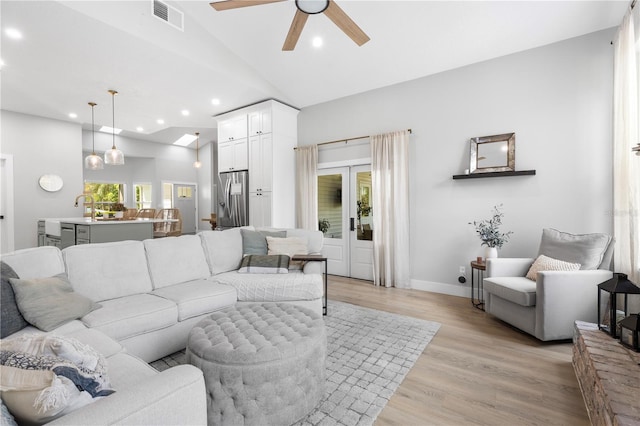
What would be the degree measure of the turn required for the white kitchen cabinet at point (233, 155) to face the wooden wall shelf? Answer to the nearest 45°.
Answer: approximately 90° to its left

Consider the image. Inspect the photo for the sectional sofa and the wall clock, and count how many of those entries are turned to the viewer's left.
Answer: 0

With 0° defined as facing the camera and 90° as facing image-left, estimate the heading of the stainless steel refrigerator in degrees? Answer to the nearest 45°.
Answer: approximately 45°

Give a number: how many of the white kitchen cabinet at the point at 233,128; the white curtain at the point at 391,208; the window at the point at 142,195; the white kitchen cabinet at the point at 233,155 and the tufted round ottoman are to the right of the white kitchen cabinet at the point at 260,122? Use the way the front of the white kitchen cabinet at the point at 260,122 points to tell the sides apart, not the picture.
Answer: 3

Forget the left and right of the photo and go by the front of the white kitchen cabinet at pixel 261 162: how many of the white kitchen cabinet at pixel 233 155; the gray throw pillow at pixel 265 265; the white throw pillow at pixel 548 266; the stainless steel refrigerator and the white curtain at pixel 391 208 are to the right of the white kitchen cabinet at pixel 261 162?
2

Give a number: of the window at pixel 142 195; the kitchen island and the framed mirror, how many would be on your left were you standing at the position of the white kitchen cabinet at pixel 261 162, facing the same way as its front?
1

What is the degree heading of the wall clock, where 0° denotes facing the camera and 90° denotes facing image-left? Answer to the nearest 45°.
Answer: approximately 0°

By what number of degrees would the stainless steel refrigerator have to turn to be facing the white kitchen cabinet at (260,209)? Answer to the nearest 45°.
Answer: approximately 90° to its left

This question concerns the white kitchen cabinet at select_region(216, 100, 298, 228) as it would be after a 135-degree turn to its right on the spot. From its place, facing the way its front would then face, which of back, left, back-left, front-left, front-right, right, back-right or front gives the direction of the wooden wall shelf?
back-right

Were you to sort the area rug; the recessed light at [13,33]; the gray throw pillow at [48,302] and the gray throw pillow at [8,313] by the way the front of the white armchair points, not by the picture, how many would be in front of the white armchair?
4

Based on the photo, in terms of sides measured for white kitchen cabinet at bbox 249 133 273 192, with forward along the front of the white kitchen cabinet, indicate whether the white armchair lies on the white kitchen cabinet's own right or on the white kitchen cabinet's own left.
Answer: on the white kitchen cabinet's own left

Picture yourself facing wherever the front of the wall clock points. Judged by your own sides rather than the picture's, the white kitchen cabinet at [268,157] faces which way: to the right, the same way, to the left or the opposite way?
to the right

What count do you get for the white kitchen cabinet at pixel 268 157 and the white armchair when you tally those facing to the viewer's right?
0

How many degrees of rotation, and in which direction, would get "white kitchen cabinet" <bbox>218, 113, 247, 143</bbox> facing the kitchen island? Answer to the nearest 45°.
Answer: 0° — it already faces it

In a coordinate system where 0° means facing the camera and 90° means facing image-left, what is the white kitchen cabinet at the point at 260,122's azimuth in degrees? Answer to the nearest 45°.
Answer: approximately 45°

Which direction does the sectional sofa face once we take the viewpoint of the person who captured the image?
facing the viewer and to the right of the viewer

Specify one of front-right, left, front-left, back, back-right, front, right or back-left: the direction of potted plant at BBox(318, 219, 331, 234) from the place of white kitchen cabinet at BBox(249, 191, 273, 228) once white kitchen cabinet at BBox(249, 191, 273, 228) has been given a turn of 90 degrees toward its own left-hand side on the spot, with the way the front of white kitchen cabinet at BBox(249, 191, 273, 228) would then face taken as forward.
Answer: front-left

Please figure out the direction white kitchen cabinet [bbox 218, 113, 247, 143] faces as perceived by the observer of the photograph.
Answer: facing the viewer and to the left of the viewer
